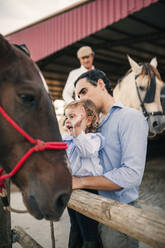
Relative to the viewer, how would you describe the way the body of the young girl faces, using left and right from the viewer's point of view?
facing to the left of the viewer

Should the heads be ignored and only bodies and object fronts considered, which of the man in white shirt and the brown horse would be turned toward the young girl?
the man in white shirt

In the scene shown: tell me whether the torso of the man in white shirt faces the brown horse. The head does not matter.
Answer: yes

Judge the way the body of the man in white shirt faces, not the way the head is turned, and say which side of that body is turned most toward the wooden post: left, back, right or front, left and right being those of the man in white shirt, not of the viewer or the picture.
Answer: front

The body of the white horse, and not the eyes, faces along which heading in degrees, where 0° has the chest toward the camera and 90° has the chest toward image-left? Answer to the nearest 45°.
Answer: approximately 315°

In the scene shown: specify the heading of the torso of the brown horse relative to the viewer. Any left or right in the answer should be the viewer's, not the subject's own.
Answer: facing the viewer and to the right of the viewer

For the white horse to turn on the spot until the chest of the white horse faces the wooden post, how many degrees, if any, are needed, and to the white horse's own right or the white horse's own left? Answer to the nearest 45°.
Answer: approximately 90° to the white horse's own right

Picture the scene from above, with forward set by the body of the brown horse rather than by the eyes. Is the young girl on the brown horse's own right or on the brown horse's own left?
on the brown horse's own left

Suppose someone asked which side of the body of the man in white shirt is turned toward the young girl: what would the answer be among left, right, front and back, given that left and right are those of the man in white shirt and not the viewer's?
front

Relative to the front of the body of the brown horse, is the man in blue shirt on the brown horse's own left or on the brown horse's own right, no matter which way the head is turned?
on the brown horse's own left

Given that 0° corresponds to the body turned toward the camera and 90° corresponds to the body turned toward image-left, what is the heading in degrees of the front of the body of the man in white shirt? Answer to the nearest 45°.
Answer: approximately 0°
